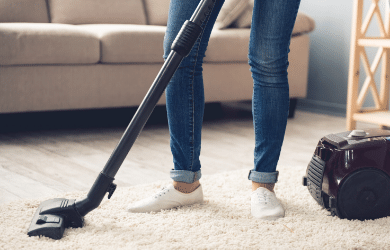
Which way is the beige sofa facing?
toward the camera

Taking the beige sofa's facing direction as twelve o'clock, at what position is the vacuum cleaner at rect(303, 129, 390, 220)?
The vacuum cleaner is roughly at 11 o'clock from the beige sofa.

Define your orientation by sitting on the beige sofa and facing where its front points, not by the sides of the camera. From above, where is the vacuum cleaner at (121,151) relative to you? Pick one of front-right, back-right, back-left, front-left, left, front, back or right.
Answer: front

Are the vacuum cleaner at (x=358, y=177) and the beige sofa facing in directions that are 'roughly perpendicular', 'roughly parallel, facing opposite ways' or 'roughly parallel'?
roughly perpendicular

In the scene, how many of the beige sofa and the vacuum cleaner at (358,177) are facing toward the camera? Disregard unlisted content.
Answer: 1

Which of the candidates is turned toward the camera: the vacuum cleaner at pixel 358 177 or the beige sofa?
the beige sofa
